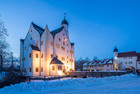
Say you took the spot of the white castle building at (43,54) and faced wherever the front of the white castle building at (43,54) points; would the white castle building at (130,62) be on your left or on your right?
on your left

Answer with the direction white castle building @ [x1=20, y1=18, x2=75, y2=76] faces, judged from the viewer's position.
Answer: facing the viewer and to the right of the viewer
